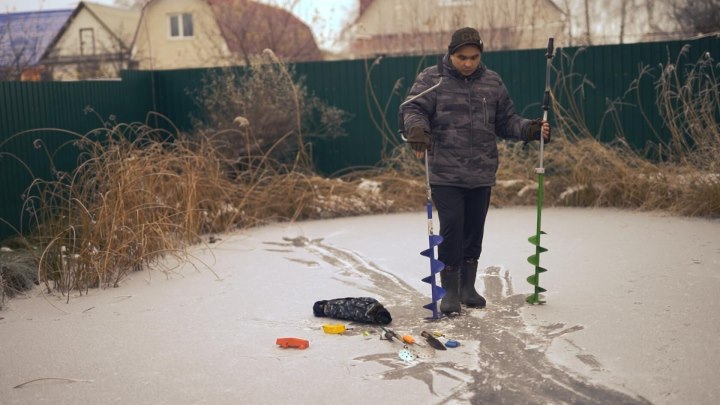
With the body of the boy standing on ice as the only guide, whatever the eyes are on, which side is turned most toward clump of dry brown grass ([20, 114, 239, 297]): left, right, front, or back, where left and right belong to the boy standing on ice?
right

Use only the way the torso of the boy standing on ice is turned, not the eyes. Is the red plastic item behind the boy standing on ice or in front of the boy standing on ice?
in front

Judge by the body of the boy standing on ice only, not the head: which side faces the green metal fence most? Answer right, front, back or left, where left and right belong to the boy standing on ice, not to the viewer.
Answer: back

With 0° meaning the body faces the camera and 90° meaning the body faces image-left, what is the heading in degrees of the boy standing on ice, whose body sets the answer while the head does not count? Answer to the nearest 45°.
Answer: approximately 0°

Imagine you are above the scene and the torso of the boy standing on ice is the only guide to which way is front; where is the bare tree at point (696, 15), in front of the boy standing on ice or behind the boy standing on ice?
behind
